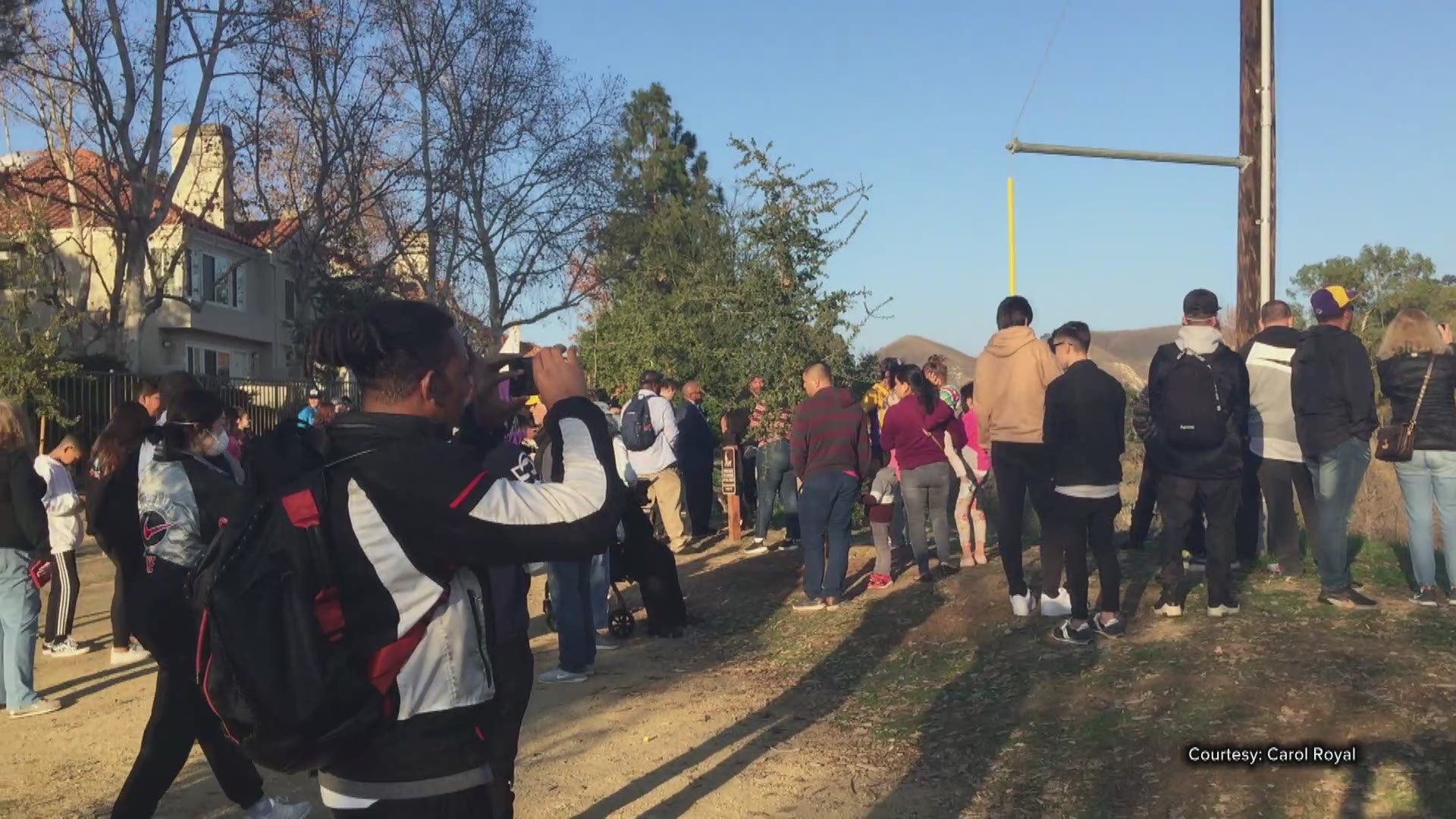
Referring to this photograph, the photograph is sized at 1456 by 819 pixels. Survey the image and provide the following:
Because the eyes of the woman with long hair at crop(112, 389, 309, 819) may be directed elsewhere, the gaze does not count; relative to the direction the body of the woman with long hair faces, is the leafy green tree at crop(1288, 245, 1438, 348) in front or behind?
in front

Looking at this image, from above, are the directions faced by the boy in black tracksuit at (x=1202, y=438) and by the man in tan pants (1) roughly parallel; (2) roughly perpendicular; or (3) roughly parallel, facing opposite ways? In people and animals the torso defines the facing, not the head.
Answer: roughly parallel

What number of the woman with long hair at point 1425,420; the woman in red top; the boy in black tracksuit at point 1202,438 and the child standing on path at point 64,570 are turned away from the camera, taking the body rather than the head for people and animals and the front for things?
3

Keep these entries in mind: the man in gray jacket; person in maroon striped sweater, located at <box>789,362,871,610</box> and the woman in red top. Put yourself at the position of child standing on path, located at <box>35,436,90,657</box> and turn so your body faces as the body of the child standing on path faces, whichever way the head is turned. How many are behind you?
0

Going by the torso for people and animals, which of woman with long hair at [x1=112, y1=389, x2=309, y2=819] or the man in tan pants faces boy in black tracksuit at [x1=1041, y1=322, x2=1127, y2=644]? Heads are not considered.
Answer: the woman with long hair

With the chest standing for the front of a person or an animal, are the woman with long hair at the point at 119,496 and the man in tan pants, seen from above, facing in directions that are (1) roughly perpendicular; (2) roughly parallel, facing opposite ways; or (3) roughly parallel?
roughly parallel

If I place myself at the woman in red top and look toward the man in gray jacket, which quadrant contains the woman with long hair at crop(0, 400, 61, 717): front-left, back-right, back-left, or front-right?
back-right

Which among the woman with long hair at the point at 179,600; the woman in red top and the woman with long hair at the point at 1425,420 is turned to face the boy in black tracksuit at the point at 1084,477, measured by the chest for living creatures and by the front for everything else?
the woman with long hair at the point at 179,600

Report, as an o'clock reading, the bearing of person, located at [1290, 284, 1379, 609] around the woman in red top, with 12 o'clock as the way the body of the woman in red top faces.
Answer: The person is roughly at 4 o'clock from the woman in red top.

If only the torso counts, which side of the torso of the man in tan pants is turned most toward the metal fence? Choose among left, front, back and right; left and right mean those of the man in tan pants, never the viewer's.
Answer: left

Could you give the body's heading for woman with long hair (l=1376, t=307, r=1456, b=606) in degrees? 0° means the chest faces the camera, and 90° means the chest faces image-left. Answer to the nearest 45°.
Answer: approximately 180°

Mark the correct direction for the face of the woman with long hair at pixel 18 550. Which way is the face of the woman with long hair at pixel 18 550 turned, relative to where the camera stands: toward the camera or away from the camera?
away from the camera

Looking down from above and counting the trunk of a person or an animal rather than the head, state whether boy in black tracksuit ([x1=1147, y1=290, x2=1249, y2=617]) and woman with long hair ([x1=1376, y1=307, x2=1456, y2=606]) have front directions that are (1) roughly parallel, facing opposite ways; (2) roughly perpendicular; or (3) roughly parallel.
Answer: roughly parallel

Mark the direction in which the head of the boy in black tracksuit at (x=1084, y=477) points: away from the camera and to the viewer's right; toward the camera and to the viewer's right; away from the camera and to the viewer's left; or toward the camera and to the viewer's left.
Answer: away from the camera and to the viewer's left

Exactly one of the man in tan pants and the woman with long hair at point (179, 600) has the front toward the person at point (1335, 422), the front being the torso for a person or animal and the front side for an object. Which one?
the woman with long hair

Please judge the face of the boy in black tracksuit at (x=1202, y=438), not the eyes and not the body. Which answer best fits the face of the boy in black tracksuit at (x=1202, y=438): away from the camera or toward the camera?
away from the camera

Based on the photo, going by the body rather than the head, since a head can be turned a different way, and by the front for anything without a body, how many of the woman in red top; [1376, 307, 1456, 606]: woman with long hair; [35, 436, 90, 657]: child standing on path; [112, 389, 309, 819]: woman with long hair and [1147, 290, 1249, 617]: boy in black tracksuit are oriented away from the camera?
3
